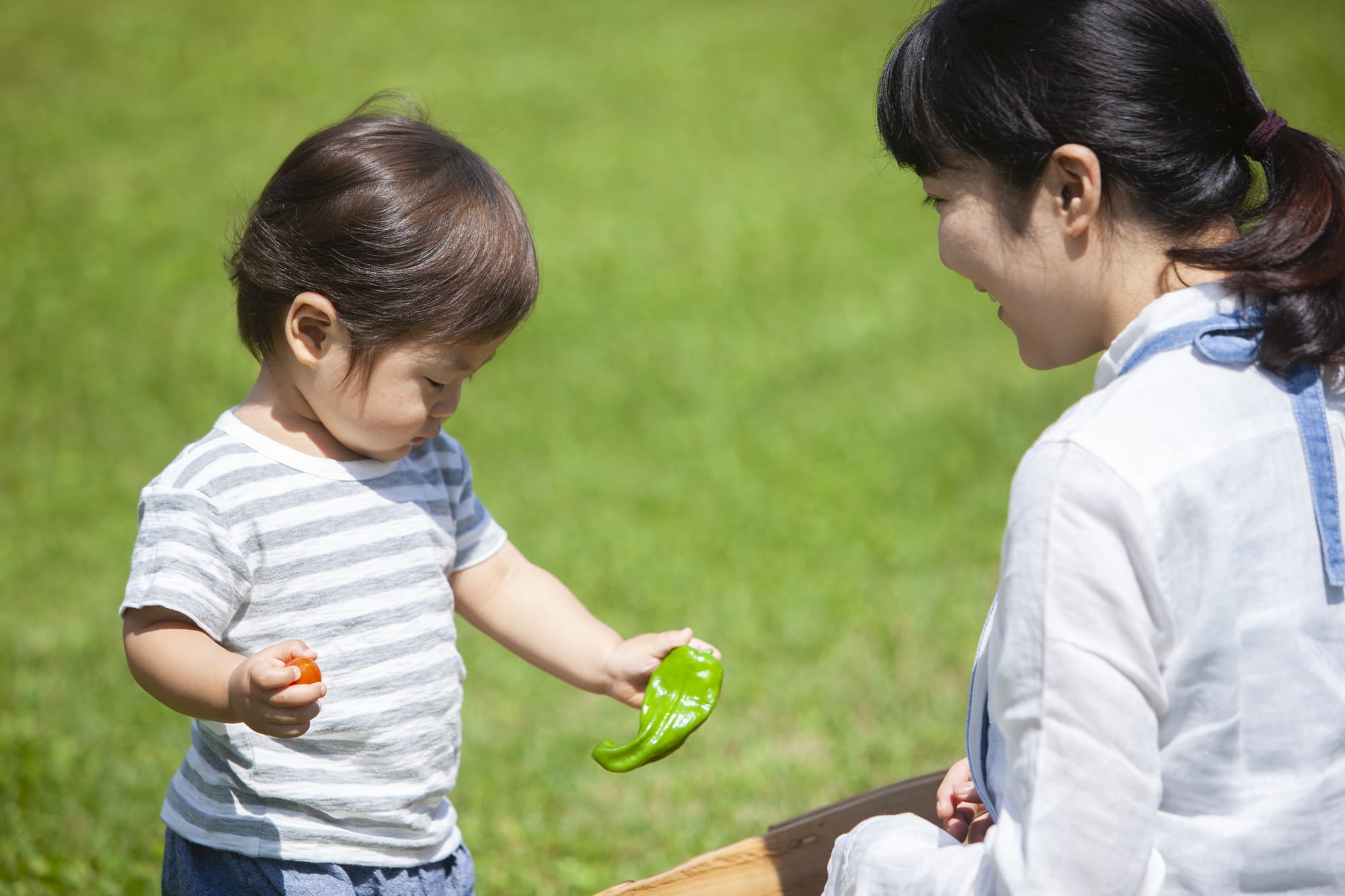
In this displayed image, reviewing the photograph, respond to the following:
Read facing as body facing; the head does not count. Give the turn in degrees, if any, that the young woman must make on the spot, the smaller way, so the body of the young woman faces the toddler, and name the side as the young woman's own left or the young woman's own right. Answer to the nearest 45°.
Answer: approximately 45° to the young woman's own left

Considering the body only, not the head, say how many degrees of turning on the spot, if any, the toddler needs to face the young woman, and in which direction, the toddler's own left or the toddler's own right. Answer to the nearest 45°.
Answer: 0° — they already face them

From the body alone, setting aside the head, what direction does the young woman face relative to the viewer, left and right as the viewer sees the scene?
facing away from the viewer and to the left of the viewer
